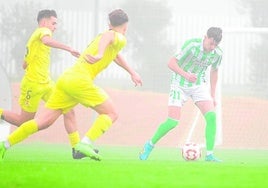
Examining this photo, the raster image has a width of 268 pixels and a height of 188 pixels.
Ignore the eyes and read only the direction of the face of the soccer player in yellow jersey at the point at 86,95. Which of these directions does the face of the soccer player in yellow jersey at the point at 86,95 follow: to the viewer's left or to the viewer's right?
to the viewer's right

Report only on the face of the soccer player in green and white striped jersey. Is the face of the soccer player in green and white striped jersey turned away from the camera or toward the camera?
toward the camera

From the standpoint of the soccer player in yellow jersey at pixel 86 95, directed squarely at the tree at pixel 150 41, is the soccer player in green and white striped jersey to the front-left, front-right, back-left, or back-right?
front-right

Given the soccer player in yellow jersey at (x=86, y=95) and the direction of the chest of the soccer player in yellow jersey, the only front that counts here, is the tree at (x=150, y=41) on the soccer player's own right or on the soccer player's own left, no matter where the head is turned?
on the soccer player's own left

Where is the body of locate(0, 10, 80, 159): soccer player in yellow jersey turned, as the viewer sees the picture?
to the viewer's right

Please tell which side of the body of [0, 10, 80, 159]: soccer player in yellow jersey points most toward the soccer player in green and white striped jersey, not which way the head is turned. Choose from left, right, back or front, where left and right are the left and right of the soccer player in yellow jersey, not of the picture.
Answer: front

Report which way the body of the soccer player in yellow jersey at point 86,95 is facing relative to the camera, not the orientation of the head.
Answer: to the viewer's right
